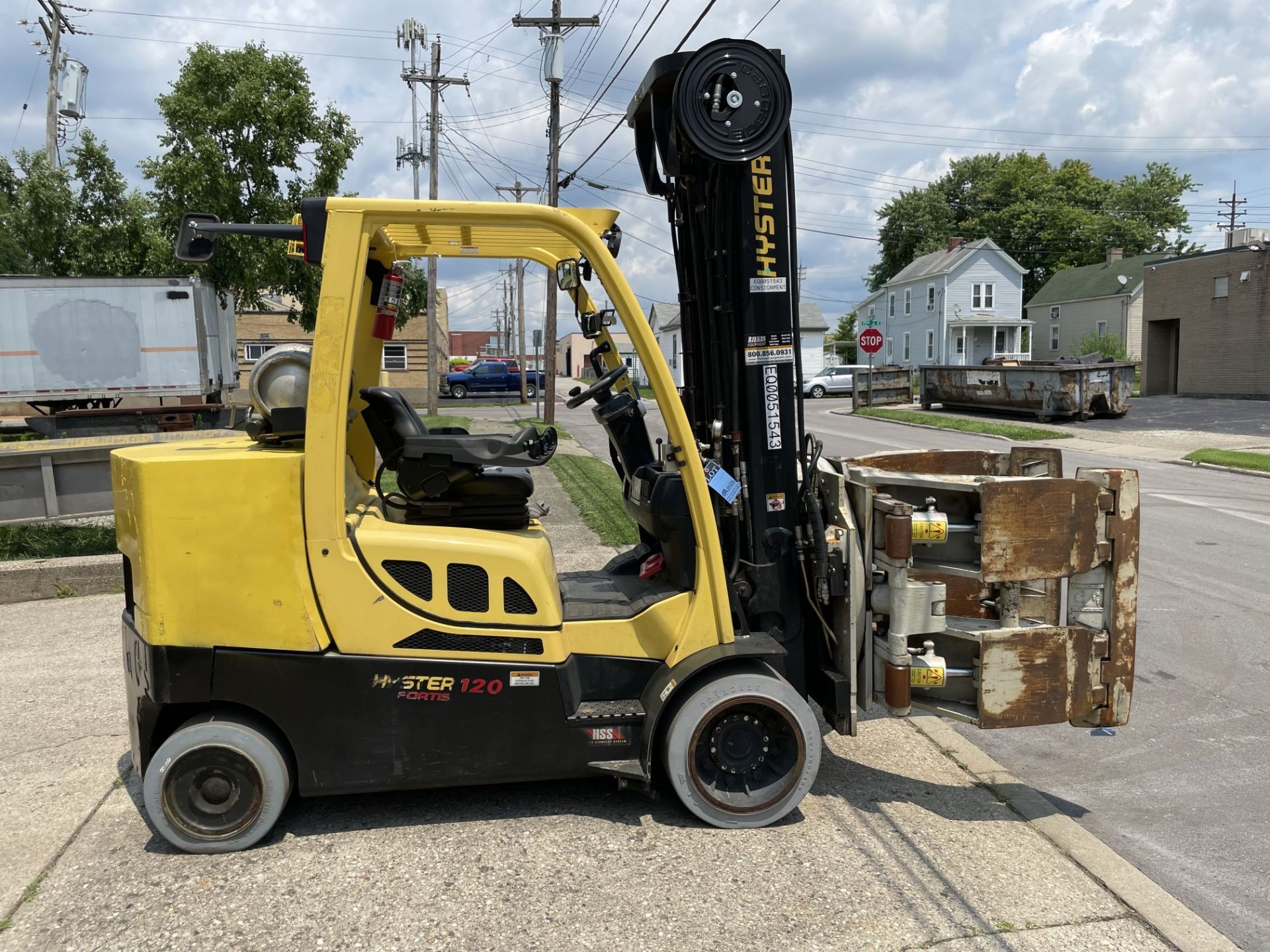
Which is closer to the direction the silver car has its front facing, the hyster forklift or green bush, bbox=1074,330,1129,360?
the hyster forklift

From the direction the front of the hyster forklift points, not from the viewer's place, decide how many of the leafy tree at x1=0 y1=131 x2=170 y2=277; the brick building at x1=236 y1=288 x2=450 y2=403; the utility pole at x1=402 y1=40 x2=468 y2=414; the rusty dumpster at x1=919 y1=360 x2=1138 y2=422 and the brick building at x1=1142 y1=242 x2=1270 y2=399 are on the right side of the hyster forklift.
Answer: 0

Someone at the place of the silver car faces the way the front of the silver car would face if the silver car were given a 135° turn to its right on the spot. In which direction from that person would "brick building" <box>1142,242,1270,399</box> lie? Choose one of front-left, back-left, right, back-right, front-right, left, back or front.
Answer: right

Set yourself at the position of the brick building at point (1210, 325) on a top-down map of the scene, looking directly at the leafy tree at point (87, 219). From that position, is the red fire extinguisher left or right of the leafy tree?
left

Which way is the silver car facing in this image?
to the viewer's left

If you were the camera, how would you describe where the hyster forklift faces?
facing to the right of the viewer

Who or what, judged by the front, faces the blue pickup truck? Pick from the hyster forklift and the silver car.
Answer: the silver car

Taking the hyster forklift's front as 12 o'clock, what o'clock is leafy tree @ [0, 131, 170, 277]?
The leafy tree is roughly at 8 o'clock from the hyster forklift.

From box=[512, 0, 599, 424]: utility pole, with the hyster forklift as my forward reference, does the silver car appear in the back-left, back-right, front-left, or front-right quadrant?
back-left

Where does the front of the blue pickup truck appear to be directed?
to the viewer's left

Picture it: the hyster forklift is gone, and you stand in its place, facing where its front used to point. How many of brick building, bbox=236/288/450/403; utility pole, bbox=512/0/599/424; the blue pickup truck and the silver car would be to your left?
4

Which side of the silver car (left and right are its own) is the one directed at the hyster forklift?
left

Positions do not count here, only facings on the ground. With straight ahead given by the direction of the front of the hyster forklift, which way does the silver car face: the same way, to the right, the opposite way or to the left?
the opposite way

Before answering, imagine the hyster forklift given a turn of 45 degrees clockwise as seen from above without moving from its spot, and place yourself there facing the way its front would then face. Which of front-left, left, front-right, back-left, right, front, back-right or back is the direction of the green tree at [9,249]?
back

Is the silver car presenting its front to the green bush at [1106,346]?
no
